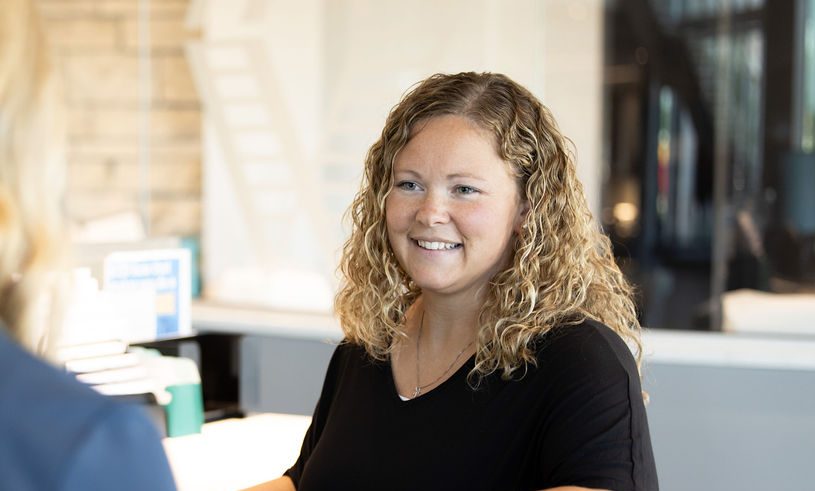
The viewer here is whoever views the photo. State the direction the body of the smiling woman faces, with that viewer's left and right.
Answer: facing the viewer and to the left of the viewer

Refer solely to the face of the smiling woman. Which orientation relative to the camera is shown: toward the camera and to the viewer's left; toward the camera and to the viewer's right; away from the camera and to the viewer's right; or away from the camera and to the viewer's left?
toward the camera and to the viewer's left

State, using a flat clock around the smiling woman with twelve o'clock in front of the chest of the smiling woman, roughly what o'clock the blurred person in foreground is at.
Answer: The blurred person in foreground is roughly at 11 o'clock from the smiling woman.
